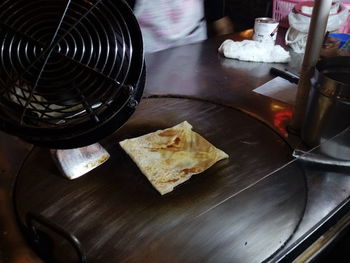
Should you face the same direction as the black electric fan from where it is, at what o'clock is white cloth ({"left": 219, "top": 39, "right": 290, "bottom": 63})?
The white cloth is roughly at 8 o'clock from the black electric fan.

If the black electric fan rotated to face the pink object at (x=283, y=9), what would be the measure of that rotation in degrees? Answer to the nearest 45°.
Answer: approximately 135° to its left

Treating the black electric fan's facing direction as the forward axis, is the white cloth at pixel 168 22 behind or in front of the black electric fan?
behind

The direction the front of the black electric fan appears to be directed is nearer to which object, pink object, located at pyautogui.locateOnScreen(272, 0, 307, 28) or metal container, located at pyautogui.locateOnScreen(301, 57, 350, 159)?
the metal container

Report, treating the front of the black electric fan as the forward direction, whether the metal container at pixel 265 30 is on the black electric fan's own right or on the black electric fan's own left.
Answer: on the black electric fan's own left

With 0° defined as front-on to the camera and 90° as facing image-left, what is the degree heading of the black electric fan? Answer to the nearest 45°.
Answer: approximately 0°

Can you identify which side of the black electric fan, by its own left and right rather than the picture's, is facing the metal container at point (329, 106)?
left

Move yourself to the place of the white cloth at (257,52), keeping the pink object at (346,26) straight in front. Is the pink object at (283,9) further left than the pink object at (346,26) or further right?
left
